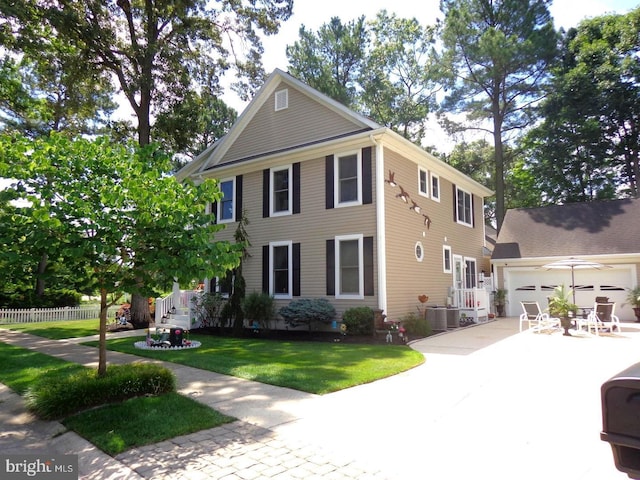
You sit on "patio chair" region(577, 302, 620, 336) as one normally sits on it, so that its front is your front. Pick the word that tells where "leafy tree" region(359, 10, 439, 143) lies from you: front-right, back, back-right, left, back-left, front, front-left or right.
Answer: right

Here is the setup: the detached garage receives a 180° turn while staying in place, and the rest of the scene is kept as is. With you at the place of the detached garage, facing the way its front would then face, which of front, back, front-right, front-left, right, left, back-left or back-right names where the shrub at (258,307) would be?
back-left

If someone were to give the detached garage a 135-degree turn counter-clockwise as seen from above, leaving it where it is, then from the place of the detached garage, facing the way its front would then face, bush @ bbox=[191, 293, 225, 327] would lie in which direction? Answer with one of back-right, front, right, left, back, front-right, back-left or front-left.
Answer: back

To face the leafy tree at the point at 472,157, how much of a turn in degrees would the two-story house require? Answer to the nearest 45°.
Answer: approximately 180°

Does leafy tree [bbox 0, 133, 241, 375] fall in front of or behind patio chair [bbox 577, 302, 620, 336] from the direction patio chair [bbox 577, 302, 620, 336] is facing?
in front

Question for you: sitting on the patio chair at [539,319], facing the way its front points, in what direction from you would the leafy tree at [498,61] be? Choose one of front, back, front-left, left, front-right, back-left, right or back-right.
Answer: back-left

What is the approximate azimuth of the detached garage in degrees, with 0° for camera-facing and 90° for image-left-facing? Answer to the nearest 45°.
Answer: approximately 0°

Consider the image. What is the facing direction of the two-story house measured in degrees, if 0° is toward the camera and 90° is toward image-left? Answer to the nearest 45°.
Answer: approximately 45°

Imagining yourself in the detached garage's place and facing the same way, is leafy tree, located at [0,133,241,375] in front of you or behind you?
in front

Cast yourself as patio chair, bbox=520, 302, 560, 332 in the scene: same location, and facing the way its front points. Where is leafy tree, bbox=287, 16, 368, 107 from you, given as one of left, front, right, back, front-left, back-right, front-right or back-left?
back

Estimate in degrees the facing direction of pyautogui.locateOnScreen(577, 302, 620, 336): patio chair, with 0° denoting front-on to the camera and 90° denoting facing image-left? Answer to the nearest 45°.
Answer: approximately 45°

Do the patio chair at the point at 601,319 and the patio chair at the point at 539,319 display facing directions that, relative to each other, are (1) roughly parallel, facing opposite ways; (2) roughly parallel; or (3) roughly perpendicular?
roughly perpendicular

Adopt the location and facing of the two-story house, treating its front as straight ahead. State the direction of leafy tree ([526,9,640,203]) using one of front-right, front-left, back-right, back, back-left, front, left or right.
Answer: back

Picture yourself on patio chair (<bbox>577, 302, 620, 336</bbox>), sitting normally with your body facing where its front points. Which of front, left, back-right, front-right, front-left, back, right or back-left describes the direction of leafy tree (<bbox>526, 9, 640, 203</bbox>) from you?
back-right

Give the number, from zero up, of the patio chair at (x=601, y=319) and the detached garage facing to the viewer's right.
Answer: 0
